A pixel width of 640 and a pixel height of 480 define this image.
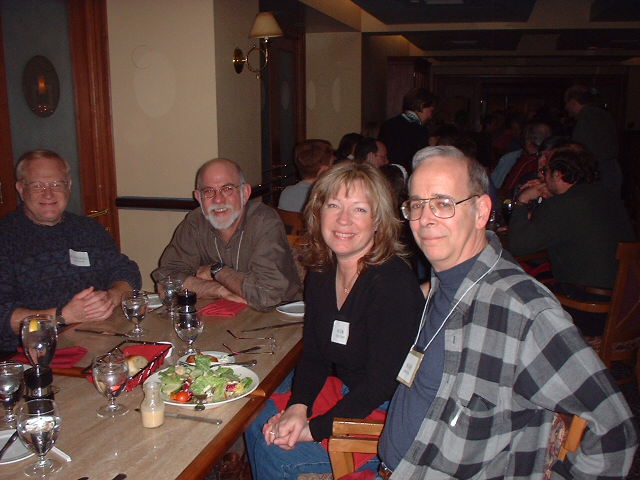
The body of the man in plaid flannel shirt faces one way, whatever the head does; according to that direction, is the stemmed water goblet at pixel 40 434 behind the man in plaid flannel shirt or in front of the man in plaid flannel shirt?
in front

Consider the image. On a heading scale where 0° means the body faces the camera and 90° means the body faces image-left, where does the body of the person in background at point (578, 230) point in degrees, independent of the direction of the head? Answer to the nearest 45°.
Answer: approximately 135°

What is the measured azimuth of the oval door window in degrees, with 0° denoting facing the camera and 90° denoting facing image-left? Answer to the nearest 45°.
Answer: approximately 315°

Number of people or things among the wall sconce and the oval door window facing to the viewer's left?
0

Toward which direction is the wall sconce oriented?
to the viewer's right

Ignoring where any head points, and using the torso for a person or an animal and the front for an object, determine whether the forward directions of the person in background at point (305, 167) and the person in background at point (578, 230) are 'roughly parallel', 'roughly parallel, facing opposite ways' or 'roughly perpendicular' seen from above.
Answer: roughly perpendicular

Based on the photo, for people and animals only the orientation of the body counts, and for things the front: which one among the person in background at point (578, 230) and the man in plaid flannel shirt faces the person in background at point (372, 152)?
the person in background at point (578, 230)

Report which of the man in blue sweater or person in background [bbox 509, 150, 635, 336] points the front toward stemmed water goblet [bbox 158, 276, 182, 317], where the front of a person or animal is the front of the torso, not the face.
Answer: the man in blue sweater

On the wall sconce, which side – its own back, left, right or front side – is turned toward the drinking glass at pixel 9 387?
right

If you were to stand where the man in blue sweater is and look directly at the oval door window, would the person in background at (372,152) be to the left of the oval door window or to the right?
right
